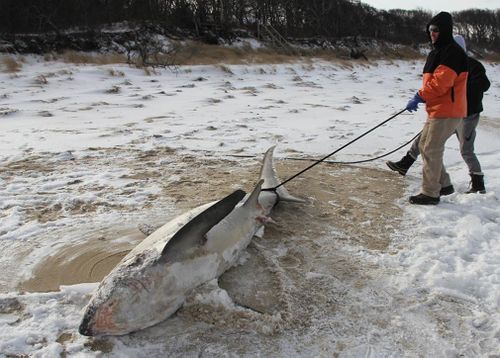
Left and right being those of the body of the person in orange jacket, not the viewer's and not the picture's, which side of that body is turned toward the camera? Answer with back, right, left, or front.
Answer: left

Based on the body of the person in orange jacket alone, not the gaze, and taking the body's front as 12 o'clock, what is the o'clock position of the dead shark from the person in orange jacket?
The dead shark is roughly at 10 o'clock from the person in orange jacket.
